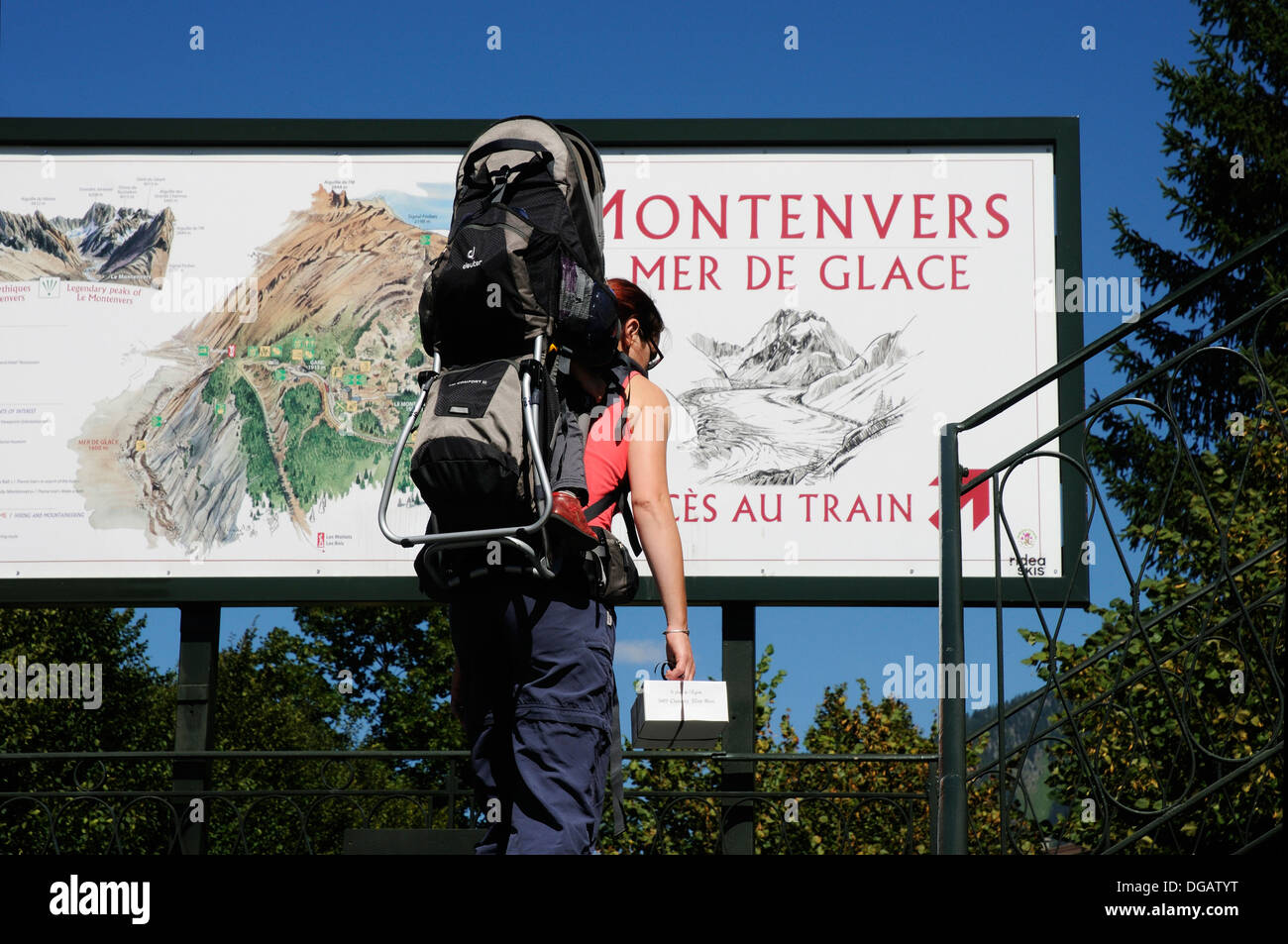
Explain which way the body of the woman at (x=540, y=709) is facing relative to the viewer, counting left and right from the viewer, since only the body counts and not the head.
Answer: facing away from the viewer and to the right of the viewer

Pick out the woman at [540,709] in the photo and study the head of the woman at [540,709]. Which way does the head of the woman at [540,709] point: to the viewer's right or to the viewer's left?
to the viewer's right

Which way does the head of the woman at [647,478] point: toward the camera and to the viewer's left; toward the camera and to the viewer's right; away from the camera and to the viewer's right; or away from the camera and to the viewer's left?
away from the camera and to the viewer's right

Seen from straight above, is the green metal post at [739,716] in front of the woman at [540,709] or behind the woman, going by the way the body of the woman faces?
in front

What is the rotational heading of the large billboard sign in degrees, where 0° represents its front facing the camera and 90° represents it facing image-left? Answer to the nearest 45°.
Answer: approximately 0°

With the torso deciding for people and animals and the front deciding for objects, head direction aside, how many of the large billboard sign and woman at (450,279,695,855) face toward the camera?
1

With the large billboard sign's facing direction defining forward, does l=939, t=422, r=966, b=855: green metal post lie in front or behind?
in front

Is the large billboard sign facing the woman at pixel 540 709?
yes
